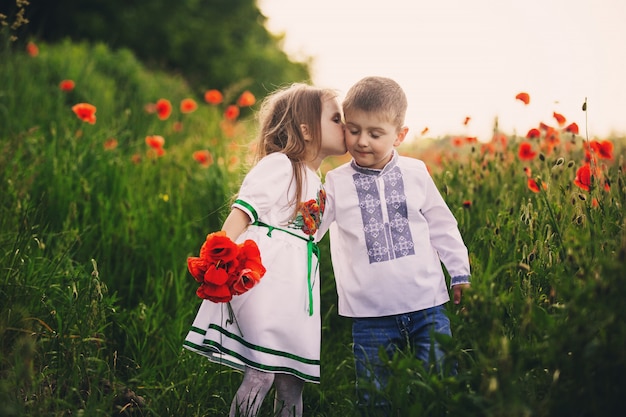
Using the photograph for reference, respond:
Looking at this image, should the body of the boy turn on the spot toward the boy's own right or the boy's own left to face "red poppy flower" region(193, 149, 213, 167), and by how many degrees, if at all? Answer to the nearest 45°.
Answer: approximately 135° to the boy's own right

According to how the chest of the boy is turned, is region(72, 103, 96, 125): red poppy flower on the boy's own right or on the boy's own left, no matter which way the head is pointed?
on the boy's own right

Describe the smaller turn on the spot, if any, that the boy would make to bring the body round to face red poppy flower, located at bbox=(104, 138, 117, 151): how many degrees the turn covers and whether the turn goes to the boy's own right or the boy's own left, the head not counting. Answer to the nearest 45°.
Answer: approximately 135° to the boy's own right

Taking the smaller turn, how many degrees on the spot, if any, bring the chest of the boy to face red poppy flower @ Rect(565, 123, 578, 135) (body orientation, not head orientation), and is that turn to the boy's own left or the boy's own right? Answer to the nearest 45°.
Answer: approximately 135° to the boy's own left

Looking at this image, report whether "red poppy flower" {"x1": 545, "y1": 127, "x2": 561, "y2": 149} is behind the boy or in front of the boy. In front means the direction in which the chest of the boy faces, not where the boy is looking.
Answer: behind

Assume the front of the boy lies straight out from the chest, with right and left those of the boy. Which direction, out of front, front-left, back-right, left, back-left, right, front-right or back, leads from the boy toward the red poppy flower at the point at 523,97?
back-left

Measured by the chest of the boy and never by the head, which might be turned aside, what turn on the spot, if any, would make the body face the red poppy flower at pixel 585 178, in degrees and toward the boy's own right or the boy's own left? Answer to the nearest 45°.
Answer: approximately 90° to the boy's own left

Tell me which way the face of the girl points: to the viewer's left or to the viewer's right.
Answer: to the viewer's right

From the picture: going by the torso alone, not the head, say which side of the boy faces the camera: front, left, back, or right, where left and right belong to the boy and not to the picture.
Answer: front

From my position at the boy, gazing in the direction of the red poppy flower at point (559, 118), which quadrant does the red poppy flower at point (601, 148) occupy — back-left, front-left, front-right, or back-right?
front-right

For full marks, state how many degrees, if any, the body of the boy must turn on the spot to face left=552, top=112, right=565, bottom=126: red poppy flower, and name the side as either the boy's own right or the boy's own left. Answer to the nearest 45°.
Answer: approximately 135° to the boy's own left
